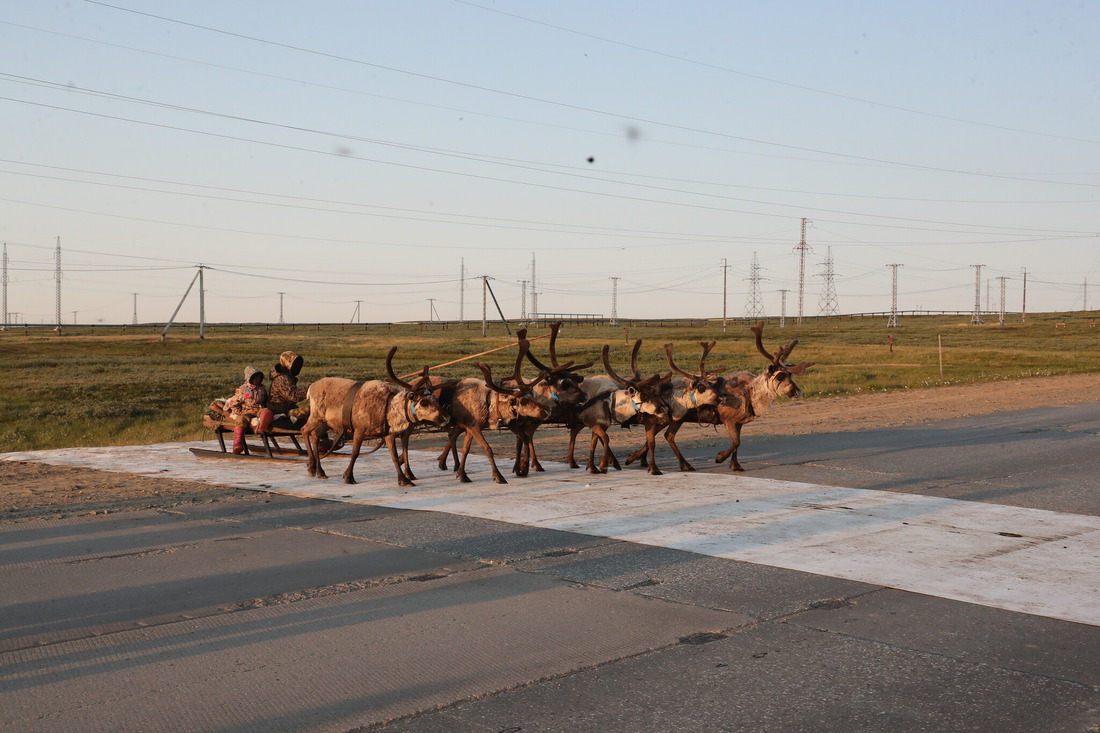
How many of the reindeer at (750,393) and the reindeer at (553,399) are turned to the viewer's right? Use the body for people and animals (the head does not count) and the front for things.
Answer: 2

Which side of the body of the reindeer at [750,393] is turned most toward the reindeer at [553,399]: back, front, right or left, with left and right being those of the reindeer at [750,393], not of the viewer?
back

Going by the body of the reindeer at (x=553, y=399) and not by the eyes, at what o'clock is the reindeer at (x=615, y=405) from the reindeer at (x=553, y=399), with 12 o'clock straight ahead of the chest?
the reindeer at (x=615, y=405) is roughly at 11 o'clock from the reindeer at (x=553, y=399).

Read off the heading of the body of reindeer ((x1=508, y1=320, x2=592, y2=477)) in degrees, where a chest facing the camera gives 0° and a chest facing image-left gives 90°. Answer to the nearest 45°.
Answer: approximately 270°

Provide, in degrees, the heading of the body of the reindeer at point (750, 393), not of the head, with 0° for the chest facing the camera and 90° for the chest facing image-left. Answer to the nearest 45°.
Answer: approximately 270°

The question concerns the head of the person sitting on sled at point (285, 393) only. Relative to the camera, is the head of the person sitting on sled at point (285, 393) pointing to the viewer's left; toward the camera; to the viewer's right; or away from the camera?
to the viewer's right

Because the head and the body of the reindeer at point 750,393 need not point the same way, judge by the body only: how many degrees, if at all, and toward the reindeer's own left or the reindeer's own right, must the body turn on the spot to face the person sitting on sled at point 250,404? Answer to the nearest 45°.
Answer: approximately 180°

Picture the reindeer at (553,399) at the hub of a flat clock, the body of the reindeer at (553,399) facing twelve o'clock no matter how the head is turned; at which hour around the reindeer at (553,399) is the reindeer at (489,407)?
the reindeer at (489,407) is roughly at 5 o'clock from the reindeer at (553,399).

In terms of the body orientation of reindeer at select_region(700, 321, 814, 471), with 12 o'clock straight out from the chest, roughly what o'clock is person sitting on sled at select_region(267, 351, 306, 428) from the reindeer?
The person sitting on sled is roughly at 6 o'clock from the reindeer.

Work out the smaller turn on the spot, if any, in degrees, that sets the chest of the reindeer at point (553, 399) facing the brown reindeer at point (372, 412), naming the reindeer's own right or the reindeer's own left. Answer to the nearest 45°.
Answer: approximately 180°
